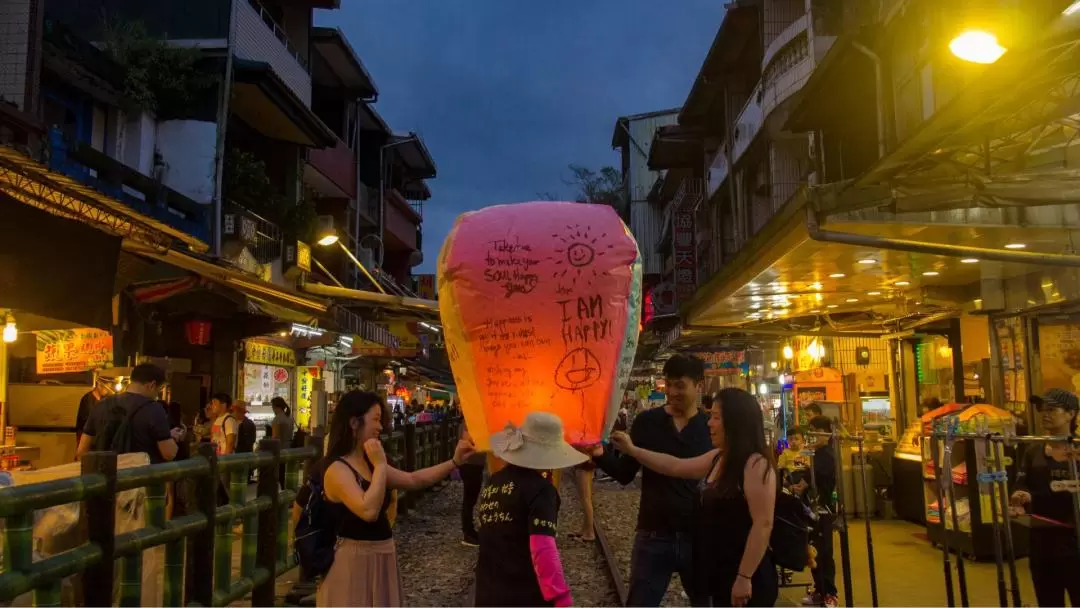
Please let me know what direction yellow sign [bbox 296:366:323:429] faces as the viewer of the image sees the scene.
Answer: facing the viewer

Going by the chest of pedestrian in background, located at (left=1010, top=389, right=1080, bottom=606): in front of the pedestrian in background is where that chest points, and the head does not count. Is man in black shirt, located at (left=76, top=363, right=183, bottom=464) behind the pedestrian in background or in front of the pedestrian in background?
in front

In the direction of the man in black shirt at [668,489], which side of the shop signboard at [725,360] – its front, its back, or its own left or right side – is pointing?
front

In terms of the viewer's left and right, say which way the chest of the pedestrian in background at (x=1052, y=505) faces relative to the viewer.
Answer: facing the viewer and to the left of the viewer

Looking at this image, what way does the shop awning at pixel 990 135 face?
to the viewer's left

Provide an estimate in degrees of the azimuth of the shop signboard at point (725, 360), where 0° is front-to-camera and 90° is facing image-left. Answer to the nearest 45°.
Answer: approximately 0°

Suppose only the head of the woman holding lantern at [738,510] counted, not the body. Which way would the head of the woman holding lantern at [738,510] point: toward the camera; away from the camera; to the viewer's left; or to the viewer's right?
to the viewer's left

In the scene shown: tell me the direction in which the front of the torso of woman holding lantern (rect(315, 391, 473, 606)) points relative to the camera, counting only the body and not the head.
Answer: to the viewer's right

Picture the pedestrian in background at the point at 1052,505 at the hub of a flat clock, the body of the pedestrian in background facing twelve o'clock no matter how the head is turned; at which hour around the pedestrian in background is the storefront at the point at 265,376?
The storefront is roughly at 2 o'clock from the pedestrian in background.

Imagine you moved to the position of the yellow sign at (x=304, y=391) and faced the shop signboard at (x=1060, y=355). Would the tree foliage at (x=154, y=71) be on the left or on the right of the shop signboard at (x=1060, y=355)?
right

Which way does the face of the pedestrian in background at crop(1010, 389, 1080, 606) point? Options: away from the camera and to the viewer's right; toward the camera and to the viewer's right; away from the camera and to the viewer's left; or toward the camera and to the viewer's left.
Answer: toward the camera and to the viewer's left

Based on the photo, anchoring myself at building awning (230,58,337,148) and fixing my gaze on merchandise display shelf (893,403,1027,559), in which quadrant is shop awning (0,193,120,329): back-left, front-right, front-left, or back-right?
front-right

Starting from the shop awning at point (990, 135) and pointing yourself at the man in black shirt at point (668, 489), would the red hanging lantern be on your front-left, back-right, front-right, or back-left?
front-right

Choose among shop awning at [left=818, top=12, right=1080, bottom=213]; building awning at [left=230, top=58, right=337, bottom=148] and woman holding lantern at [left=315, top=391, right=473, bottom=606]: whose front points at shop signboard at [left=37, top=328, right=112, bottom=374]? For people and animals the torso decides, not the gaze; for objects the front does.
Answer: shop awning at [left=818, top=12, right=1080, bottom=213]
